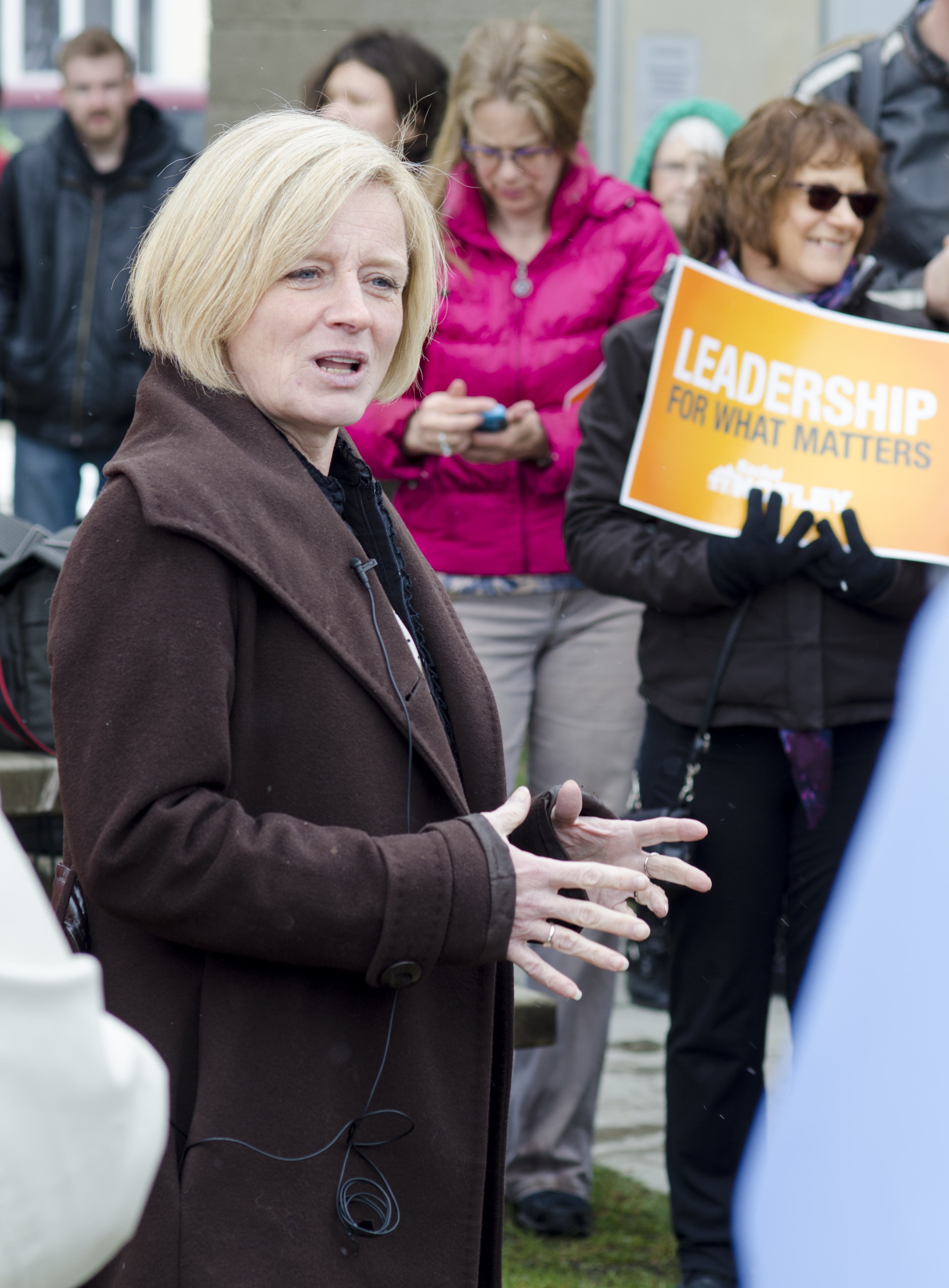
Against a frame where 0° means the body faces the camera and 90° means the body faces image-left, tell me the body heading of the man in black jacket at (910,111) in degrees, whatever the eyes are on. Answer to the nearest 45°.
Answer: approximately 0°

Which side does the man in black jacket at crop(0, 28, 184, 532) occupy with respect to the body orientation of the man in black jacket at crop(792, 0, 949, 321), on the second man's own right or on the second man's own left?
on the second man's own right

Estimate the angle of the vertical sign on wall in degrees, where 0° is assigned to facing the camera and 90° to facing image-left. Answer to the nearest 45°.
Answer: approximately 0°

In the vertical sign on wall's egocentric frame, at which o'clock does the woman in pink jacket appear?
The woman in pink jacket is roughly at 12 o'clock from the vertical sign on wall.

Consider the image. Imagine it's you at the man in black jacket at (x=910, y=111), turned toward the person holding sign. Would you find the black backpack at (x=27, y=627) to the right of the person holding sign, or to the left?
right

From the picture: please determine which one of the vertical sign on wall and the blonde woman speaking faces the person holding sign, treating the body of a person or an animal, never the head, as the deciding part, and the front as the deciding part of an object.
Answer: the vertical sign on wall

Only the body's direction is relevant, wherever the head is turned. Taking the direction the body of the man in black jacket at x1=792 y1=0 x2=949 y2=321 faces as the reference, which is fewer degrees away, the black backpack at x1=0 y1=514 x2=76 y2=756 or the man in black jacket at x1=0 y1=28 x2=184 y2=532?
the black backpack
